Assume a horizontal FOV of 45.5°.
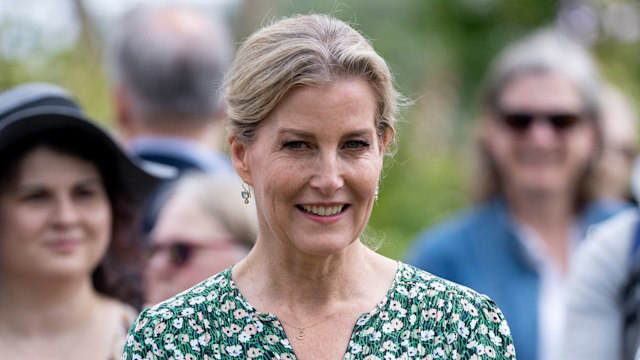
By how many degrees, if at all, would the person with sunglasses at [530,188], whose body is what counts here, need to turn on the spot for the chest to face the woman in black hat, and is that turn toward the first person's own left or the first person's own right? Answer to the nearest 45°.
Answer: approximately 45° to the first person's own right

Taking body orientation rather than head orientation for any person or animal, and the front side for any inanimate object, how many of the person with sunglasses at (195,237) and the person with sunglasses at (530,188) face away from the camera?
0

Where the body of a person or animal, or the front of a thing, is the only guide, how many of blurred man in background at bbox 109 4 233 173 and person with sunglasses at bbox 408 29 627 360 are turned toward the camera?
1

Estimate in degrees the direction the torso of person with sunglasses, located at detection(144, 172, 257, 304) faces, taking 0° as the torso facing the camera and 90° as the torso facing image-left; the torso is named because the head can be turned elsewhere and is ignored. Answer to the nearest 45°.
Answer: approximately 45°

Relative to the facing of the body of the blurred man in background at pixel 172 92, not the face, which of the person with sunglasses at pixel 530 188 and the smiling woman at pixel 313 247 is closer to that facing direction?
the person with sunglasses

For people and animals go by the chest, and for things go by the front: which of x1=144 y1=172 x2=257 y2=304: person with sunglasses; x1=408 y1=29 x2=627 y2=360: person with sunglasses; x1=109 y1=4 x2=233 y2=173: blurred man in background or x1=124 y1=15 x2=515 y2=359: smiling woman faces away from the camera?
the blurred man in background

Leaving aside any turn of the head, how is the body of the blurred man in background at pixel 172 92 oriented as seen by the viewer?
away from the camera

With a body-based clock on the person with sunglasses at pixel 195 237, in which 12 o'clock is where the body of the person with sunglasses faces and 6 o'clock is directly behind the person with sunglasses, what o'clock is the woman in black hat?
The woman in black hat is roughly at 12 o'clock from the person with sunglasses.

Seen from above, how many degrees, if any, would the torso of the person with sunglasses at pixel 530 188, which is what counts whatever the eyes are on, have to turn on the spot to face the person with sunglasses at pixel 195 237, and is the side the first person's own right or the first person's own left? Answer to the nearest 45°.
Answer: approximately 45° to the first person's own right

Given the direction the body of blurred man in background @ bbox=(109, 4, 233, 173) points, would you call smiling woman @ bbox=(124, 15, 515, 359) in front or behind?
behind

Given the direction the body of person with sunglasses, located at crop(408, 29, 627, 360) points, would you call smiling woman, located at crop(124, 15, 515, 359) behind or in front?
in front

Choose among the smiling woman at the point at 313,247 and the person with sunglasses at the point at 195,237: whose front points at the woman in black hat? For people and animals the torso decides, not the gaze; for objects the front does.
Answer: the person with sunglasses
